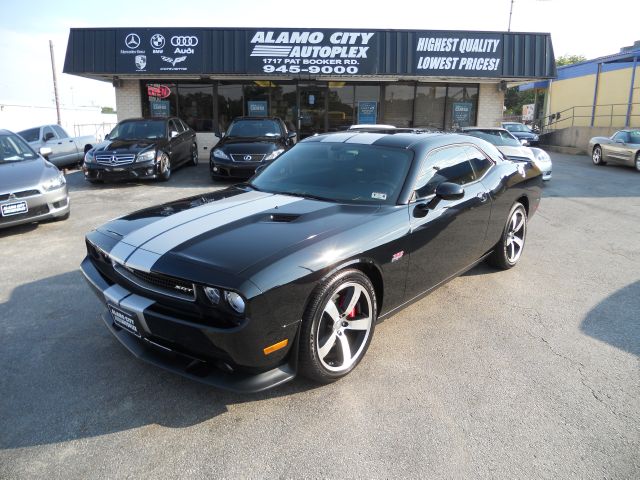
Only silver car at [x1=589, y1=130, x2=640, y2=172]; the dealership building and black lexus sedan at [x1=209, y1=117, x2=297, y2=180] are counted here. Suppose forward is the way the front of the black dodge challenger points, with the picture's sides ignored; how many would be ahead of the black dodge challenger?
0

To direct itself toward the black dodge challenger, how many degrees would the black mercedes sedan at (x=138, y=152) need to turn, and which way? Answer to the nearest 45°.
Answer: approximately 45° to its left

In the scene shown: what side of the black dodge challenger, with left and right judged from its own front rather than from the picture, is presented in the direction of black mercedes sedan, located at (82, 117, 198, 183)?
right

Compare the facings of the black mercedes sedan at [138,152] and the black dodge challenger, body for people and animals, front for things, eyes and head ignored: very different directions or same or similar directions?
same or similar directions

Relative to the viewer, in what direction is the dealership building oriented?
toward the camera

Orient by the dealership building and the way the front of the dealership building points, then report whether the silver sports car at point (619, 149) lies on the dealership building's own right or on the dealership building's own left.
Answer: on the dealership building's own left

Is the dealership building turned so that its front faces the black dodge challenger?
yes

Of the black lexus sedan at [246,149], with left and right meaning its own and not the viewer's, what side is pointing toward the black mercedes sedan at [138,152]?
right

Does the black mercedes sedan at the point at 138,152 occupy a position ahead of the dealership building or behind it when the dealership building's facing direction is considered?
ahead

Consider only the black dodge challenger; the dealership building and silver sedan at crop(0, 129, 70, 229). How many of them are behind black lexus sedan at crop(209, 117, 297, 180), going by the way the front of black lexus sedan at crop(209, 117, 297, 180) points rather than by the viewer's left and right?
1

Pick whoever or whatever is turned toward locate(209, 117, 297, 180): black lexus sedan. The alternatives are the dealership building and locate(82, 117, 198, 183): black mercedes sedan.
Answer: the dealership building

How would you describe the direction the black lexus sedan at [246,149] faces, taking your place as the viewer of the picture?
facing the viewer

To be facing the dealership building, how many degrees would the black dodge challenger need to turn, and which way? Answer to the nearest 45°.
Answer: approximately 135° to its right

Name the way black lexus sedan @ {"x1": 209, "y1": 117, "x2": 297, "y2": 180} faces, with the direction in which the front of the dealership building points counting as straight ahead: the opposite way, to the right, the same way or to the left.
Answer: the same way

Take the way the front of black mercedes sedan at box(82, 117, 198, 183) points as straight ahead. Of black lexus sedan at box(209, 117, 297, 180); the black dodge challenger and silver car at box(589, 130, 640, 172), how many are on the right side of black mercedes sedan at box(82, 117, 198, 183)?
0

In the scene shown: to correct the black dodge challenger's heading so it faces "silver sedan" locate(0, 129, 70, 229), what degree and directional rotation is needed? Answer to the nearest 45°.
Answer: approximately 90° to its right

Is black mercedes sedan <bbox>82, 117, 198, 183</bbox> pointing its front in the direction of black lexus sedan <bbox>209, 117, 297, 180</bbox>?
no

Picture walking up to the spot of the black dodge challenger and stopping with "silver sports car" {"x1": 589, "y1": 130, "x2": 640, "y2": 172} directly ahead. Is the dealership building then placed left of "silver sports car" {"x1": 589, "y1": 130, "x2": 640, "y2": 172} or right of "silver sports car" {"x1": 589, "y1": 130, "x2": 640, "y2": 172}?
left

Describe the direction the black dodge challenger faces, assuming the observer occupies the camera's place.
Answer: facing the viewer and to the left of the viewer

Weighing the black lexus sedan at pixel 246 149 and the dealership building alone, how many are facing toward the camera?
2

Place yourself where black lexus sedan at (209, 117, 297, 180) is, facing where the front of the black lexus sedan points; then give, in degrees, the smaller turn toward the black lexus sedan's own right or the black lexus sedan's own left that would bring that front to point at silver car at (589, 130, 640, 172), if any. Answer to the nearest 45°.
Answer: approximately 90° to the black lexus sedan's own left
